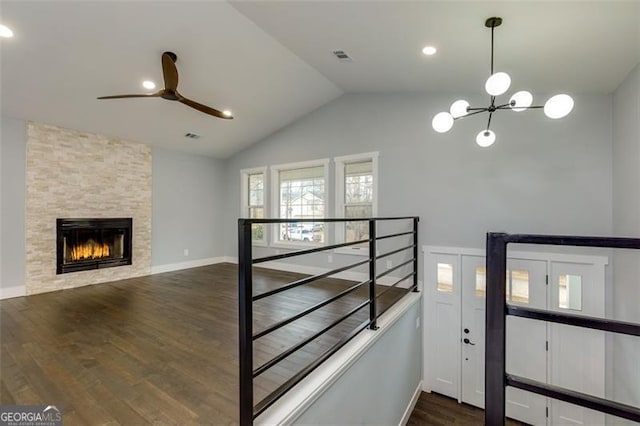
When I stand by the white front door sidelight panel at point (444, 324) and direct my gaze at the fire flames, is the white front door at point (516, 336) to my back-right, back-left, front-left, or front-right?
back-left

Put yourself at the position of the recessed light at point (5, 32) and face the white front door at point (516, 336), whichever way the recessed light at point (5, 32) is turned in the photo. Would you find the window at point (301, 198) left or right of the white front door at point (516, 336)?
left

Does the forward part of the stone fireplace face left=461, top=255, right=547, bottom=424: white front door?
yes

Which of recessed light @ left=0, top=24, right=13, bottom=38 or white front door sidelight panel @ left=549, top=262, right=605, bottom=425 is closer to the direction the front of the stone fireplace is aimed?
the white front door sidelight panel

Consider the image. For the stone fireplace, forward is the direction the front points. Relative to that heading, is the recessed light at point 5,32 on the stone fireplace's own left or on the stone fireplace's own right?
on the stone fireplace's own right

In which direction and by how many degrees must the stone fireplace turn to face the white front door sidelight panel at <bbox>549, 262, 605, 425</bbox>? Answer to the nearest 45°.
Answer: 0° — it already faces it

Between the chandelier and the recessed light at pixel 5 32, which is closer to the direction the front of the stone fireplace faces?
the chandelier

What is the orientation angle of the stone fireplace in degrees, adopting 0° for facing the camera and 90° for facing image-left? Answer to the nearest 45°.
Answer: approximately 315°

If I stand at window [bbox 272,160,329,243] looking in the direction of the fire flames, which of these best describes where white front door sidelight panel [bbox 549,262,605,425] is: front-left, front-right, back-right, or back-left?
back-left
